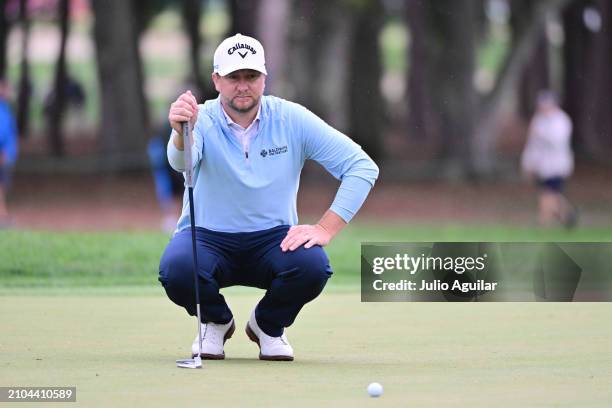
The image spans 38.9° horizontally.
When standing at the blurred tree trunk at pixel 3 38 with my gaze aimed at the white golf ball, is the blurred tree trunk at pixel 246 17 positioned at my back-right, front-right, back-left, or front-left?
front-left

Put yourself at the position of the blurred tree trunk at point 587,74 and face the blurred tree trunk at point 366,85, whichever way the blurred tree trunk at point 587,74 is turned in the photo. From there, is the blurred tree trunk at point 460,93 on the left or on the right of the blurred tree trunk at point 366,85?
left

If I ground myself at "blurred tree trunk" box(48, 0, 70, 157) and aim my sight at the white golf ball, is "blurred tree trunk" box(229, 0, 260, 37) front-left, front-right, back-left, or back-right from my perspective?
front-left
